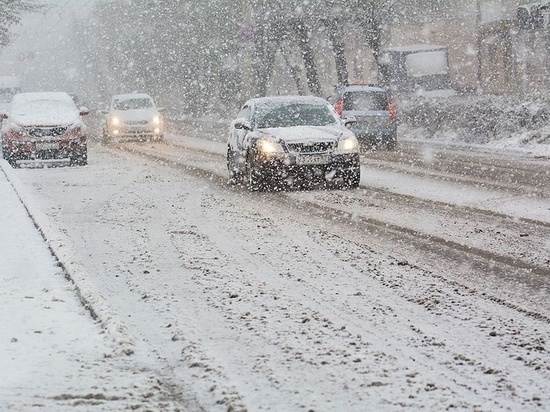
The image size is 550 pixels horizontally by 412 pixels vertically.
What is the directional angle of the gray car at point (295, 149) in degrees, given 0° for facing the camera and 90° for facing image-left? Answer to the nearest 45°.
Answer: approximately 0°

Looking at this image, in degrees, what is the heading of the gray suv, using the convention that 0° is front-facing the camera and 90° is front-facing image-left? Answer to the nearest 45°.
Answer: approximately 180°

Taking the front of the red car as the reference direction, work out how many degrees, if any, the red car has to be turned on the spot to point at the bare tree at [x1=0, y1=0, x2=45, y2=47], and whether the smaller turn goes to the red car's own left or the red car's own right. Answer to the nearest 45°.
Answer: approximately 180°

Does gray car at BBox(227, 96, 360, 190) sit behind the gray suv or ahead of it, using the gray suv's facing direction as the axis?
behind

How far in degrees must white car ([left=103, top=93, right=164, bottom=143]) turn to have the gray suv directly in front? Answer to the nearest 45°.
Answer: approximately 45° to its left

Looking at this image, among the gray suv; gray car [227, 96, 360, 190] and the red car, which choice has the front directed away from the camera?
the gray suv

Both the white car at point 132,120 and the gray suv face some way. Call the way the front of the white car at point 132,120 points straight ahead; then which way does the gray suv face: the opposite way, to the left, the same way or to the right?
the opposite way

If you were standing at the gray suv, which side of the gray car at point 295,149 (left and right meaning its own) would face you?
back

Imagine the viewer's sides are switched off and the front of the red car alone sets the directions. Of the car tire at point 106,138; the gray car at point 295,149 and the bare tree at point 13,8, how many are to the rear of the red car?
2
